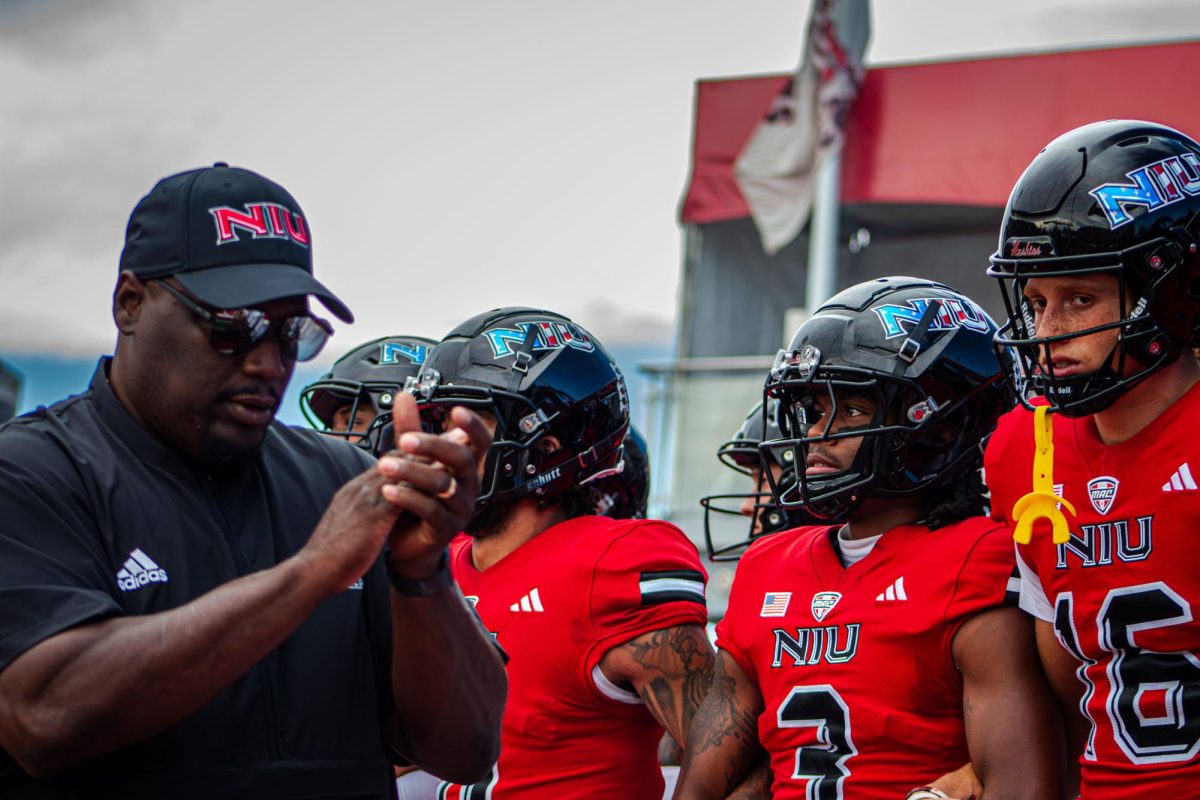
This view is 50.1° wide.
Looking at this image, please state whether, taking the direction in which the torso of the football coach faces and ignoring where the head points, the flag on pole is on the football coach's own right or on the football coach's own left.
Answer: on the football coach's own left

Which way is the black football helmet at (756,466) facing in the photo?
to the viewer's left

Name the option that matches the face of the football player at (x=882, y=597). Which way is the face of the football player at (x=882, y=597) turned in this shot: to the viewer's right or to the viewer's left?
to the viewer's left

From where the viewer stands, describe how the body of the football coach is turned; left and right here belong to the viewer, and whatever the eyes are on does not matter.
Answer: facing the viewer and to the right of the viewer

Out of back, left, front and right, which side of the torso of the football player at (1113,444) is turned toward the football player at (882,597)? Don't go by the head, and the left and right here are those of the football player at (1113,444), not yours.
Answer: right

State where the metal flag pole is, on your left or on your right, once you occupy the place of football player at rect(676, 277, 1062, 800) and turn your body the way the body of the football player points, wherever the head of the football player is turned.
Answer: on your right

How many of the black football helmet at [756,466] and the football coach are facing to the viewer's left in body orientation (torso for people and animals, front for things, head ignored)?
1

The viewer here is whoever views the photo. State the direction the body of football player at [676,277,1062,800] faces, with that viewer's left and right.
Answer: facing the viewer and to the left of the viewer

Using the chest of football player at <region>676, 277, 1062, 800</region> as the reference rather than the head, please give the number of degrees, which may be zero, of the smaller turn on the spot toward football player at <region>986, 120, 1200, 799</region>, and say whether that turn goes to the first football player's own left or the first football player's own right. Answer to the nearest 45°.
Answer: approximately 90° to the first football player's own left

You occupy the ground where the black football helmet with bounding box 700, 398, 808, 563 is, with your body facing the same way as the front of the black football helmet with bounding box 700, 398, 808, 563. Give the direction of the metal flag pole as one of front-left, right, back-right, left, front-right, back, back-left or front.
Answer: right

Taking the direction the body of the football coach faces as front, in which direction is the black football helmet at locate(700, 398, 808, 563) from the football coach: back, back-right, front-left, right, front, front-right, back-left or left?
left

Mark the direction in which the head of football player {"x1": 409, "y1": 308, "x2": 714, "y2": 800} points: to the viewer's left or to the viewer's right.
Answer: to the viewer's left

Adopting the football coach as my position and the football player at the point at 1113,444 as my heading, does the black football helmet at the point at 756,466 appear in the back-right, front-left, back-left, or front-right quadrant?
front-left

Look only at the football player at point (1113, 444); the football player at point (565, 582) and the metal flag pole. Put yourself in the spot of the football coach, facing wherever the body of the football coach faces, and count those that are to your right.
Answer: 0
